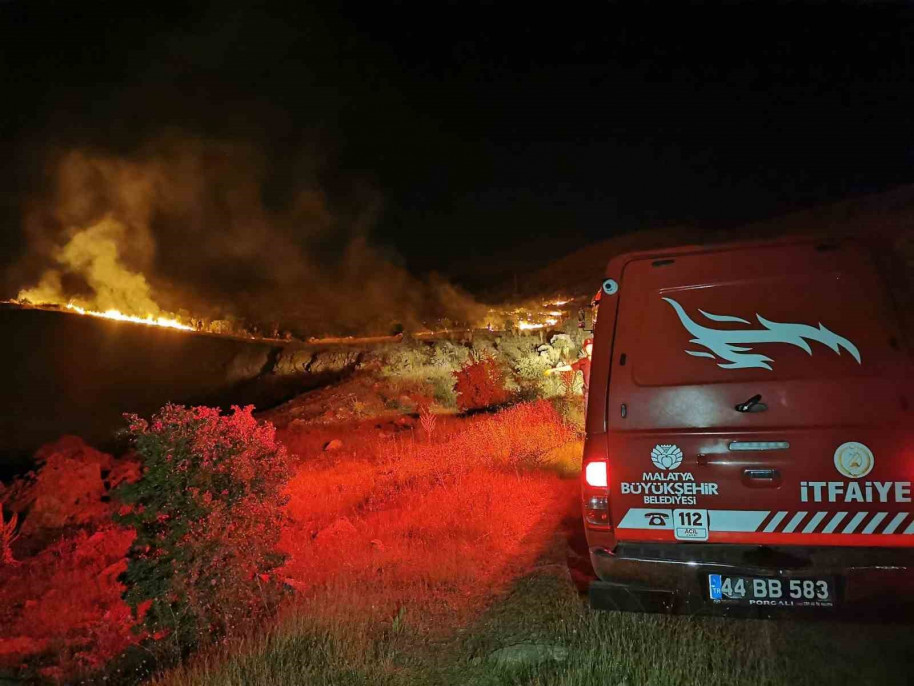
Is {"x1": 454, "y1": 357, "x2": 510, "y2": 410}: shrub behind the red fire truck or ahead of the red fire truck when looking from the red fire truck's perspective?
ahead

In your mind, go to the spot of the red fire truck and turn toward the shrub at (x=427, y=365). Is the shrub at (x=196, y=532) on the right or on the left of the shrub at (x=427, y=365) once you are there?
left

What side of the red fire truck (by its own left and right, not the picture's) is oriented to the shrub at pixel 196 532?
left

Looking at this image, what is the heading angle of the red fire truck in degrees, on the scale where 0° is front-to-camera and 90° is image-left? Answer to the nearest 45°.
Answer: approximately 180°

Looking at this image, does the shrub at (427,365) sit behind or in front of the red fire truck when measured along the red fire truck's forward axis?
in front
